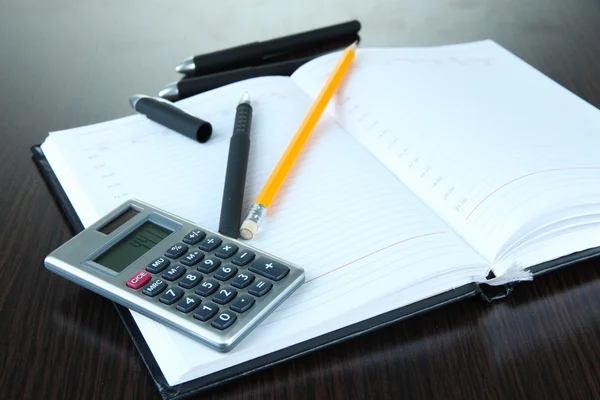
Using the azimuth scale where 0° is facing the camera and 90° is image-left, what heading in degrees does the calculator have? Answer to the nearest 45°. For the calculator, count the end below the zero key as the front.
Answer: approximately 315°
